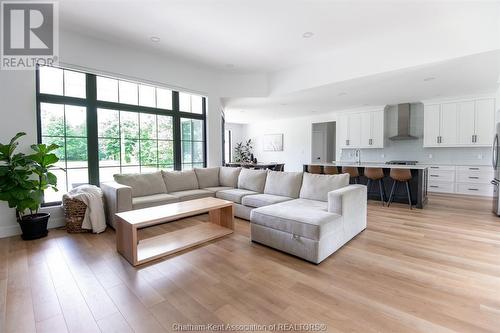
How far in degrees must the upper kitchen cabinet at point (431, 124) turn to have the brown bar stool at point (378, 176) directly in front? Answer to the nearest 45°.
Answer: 0° — it already faces it

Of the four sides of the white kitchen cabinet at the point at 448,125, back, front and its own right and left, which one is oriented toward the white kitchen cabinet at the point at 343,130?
right

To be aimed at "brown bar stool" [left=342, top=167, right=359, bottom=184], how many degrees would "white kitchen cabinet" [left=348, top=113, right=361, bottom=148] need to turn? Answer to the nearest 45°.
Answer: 0° — it already faces it

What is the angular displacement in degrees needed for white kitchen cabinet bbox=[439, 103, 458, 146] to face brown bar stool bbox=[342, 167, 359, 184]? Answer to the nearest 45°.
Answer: approximately 45° to its right

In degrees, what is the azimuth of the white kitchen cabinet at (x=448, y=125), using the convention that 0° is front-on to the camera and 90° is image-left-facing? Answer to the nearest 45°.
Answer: approximately 0°

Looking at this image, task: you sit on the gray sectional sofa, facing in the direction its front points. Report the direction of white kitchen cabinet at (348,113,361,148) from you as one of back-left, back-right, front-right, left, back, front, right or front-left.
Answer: back

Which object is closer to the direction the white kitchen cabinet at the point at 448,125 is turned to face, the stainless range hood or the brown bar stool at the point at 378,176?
the brown bar stool

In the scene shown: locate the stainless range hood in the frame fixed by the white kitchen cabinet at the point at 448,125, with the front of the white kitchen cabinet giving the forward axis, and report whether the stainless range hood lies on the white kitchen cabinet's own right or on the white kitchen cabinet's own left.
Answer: on the white kitchen cabinet's own right
